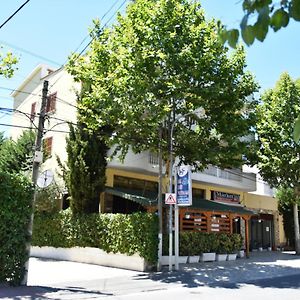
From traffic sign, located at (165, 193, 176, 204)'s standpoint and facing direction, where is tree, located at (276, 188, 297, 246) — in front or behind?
behind

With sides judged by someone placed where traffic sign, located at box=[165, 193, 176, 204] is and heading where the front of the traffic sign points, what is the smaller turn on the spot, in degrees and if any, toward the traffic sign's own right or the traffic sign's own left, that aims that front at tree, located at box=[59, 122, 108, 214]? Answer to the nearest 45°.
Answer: approximately 135° to the traffic sign's own right

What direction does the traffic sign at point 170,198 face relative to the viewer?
toward the camera

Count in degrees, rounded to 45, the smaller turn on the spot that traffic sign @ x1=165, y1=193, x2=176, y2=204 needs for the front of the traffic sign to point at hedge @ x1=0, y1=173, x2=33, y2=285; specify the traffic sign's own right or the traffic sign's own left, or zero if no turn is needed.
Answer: approximately 45° to the traffic sign's own right

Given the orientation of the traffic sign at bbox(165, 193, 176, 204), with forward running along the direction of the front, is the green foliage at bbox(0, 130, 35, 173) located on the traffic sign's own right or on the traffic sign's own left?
on the traffic sign's own right

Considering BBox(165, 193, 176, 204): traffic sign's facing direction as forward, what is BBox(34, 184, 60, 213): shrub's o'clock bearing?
The shrub is roughly at 4 o'clock from the traffic sign.

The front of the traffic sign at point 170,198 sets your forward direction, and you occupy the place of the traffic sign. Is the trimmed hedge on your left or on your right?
on your right

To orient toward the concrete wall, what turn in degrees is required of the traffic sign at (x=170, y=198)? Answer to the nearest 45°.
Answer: approximately 135° to its right

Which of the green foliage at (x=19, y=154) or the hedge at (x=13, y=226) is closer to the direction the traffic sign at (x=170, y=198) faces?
the hedge
